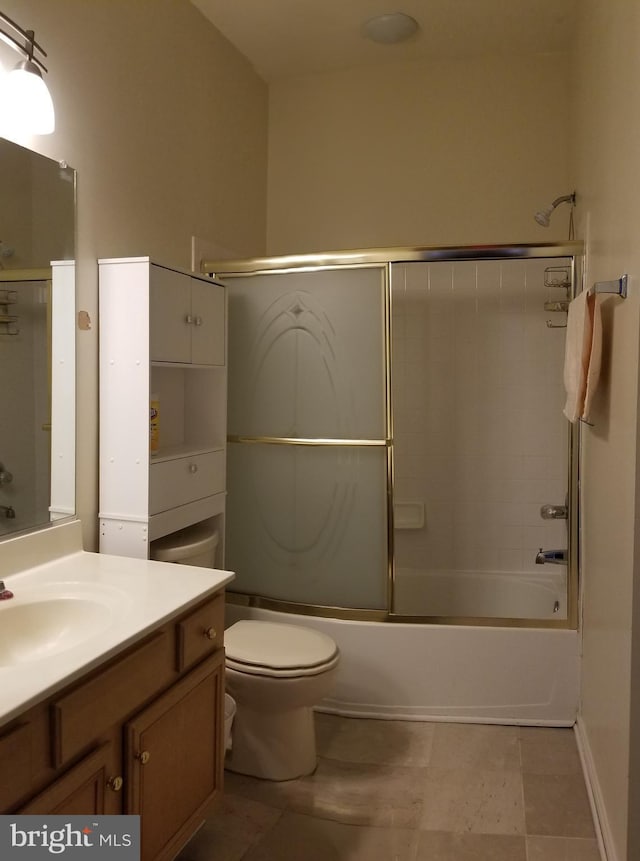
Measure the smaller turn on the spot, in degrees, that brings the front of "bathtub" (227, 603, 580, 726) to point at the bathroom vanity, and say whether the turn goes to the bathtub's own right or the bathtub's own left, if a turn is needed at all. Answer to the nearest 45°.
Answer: approximately 45° to the bathtub's own right

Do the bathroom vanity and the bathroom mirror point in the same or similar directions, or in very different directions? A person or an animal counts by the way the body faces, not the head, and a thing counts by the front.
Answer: same or similar directions

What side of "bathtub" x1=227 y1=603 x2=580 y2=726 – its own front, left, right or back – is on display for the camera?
front

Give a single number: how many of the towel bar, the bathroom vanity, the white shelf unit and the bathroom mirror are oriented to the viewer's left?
1

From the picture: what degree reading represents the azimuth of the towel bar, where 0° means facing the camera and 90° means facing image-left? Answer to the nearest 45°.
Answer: approximately 90°

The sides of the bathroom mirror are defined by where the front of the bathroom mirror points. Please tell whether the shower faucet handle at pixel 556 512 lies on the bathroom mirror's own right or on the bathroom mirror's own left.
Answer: on the bathroom mirror's own left

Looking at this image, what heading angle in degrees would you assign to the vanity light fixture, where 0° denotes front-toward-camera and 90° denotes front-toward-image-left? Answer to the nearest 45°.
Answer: approximately 315°

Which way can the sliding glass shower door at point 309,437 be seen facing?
toward the camera

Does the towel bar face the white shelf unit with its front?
yes

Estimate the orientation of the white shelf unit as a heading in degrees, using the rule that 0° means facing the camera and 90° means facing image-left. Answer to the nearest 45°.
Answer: approximately 315°

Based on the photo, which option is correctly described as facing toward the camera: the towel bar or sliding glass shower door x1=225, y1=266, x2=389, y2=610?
the sliding glass shower door

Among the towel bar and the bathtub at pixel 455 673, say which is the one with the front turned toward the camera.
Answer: the bathtub

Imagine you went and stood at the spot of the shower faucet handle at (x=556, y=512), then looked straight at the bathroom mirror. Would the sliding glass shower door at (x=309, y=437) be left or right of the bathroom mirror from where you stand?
right

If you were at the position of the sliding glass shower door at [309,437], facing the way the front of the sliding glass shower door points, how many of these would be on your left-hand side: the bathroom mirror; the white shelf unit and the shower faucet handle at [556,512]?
1

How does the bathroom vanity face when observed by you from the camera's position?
facing the viewer and to the right of the viewer
